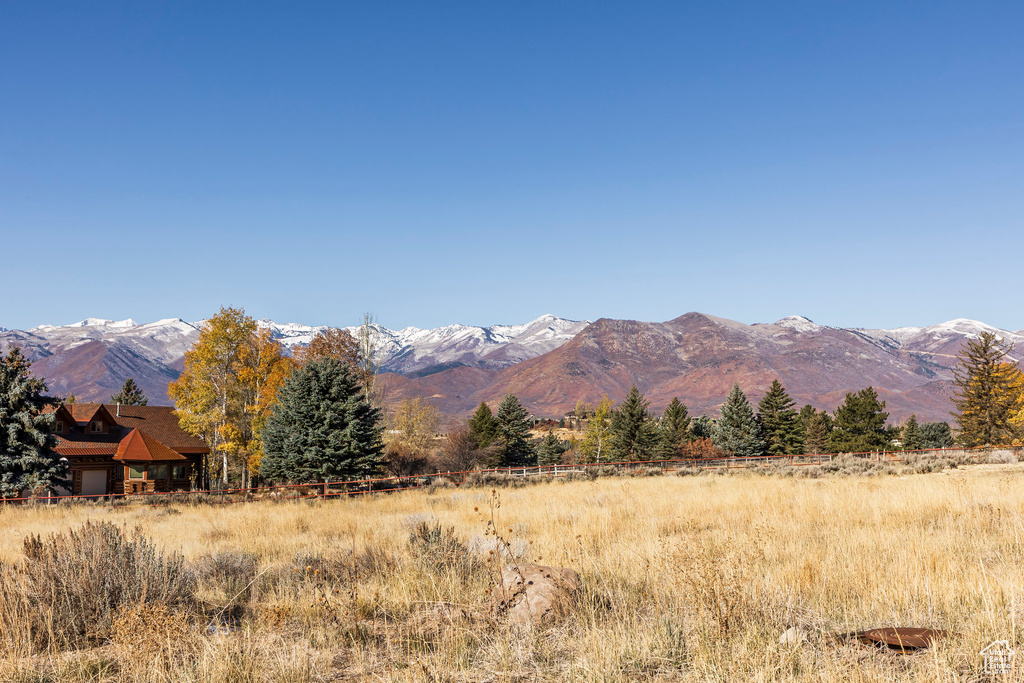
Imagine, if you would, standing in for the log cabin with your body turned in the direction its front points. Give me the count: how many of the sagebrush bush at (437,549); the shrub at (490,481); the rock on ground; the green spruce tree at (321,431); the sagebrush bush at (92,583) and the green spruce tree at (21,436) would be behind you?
0

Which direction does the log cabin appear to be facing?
toward the camera

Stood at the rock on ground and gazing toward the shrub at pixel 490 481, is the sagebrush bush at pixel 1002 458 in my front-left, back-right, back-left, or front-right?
front-right

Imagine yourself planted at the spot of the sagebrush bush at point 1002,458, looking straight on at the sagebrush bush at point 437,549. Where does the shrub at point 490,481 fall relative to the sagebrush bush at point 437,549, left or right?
right

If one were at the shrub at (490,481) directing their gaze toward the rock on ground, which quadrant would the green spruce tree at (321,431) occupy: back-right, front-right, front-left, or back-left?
back-right

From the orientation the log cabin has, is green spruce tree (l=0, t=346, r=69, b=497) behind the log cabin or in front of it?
in front

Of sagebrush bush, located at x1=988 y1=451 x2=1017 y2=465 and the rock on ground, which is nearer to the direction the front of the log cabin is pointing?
the rock on ground

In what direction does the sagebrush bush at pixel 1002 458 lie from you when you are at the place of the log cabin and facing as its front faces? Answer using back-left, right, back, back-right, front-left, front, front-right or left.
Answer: front-left

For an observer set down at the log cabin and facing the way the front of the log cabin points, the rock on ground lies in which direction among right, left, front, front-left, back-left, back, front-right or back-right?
front

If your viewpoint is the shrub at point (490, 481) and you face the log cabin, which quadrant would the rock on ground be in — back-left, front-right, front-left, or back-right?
back-left

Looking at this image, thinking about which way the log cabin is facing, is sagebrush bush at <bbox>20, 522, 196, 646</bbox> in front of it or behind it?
in front

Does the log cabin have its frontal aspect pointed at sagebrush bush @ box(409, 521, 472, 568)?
yes

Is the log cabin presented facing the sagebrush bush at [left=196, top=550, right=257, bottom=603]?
yes
